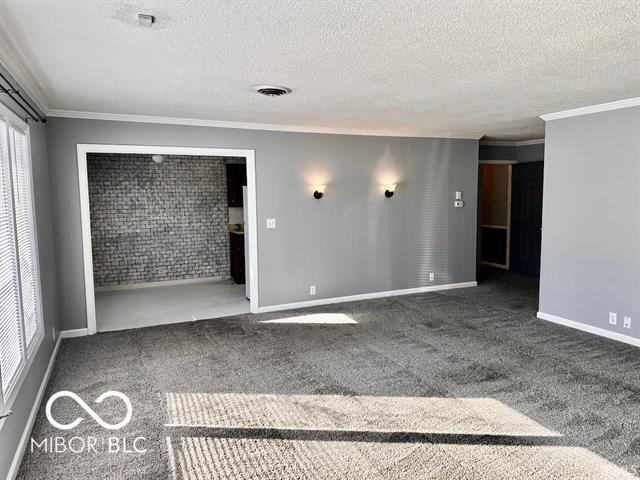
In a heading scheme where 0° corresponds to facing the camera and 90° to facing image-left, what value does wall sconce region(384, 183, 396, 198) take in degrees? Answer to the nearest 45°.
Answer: approximately 315°

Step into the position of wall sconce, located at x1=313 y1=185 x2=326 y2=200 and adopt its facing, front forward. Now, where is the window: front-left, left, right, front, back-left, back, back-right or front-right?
right

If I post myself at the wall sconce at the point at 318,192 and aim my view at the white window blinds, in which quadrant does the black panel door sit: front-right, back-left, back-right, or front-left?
back-left

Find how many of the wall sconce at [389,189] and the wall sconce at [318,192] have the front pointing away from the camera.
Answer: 0

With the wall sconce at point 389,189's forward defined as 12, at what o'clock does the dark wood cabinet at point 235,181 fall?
The dark wood cabinet is roughly at 5 o'clock from the wall sconce.

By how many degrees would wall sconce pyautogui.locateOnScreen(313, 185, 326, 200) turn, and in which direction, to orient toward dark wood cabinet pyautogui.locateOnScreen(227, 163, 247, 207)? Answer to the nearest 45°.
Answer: approximately 180°

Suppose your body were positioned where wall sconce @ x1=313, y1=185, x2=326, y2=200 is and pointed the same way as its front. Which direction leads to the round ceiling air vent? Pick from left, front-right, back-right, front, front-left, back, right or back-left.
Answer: front-right

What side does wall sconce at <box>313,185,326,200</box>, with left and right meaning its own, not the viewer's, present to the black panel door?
left

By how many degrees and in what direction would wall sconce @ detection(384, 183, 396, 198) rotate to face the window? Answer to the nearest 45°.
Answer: approximately 90° to its right

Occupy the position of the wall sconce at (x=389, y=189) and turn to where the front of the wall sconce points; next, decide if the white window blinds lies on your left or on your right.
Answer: on your right

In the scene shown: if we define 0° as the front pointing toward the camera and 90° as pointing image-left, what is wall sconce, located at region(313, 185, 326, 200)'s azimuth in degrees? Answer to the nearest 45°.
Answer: approximately 315°
